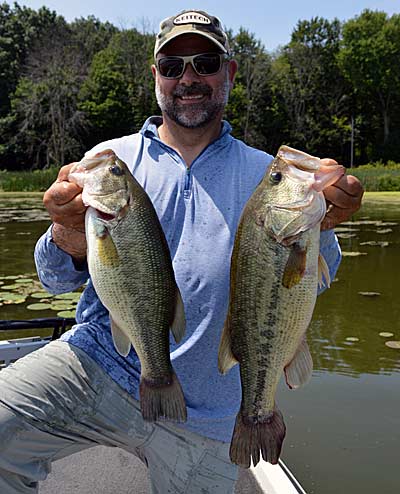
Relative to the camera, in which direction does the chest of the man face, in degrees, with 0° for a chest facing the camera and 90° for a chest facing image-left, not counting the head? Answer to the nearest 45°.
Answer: approximately 0°

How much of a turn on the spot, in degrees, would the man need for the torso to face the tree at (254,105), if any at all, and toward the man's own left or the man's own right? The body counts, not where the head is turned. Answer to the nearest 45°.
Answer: approximately 180°

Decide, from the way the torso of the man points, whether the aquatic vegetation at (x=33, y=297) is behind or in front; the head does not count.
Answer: behind

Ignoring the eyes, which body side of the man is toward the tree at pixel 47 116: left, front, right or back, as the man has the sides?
back

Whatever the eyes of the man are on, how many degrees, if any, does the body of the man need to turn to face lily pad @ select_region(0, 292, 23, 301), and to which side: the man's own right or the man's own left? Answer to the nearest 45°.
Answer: approximately 135° to the man's own right

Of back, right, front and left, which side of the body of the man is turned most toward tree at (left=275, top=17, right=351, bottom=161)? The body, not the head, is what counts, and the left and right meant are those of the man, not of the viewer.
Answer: back

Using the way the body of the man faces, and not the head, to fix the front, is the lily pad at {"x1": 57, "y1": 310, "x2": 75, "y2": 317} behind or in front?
behind

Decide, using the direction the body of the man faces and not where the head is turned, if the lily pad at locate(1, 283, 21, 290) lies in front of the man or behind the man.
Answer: behind
